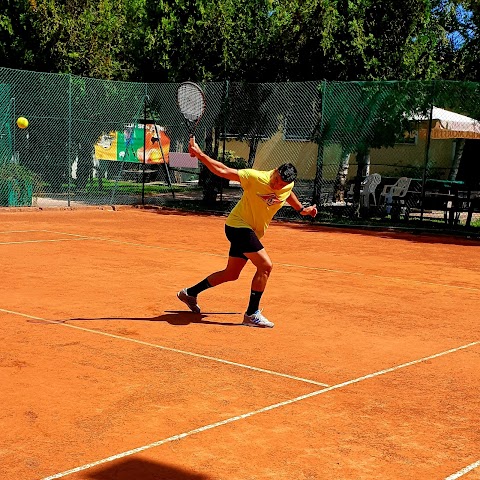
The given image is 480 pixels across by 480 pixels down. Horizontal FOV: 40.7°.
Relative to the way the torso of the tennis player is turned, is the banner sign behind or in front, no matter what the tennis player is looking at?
behind

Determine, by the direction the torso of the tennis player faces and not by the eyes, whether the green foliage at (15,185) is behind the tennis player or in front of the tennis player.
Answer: behind

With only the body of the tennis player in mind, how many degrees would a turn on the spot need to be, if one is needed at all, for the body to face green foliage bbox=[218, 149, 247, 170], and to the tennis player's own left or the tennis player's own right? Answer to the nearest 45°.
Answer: approximately 135° to the tennis player's own left

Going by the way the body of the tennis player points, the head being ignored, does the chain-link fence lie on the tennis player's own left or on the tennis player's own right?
on the tennis player's own left

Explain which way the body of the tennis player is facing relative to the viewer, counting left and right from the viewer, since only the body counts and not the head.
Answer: facing the viewer and to the right of the viewer
